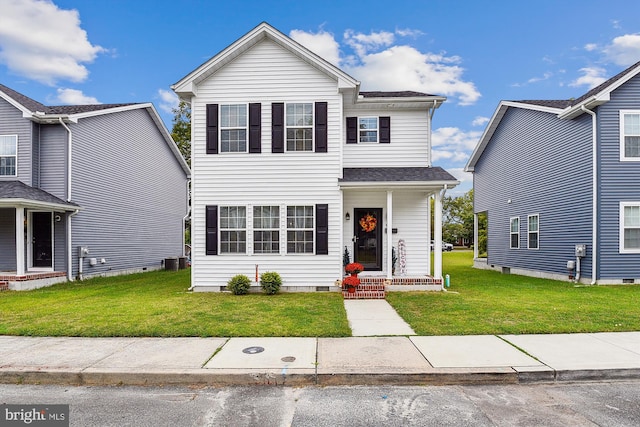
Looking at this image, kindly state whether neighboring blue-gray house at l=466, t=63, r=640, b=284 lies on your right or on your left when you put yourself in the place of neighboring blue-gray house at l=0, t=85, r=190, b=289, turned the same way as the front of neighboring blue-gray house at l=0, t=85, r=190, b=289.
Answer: on your left

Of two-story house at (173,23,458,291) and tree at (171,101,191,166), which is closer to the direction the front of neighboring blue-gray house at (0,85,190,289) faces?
the two-story house

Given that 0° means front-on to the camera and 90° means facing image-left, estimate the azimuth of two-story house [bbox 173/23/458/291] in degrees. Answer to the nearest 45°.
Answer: approximately 0°

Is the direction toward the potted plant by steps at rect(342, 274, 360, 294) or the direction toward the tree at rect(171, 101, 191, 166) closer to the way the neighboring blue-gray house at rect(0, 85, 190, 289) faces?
the potted plant by steps

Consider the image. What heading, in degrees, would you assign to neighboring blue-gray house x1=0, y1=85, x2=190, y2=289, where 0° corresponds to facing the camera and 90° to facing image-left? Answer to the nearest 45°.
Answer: approximately 45°
